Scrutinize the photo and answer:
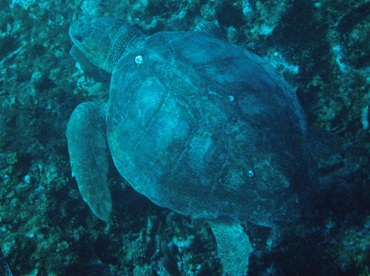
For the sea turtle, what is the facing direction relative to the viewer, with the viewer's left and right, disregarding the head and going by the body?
facing away from the viewer and to the left of the viewer
